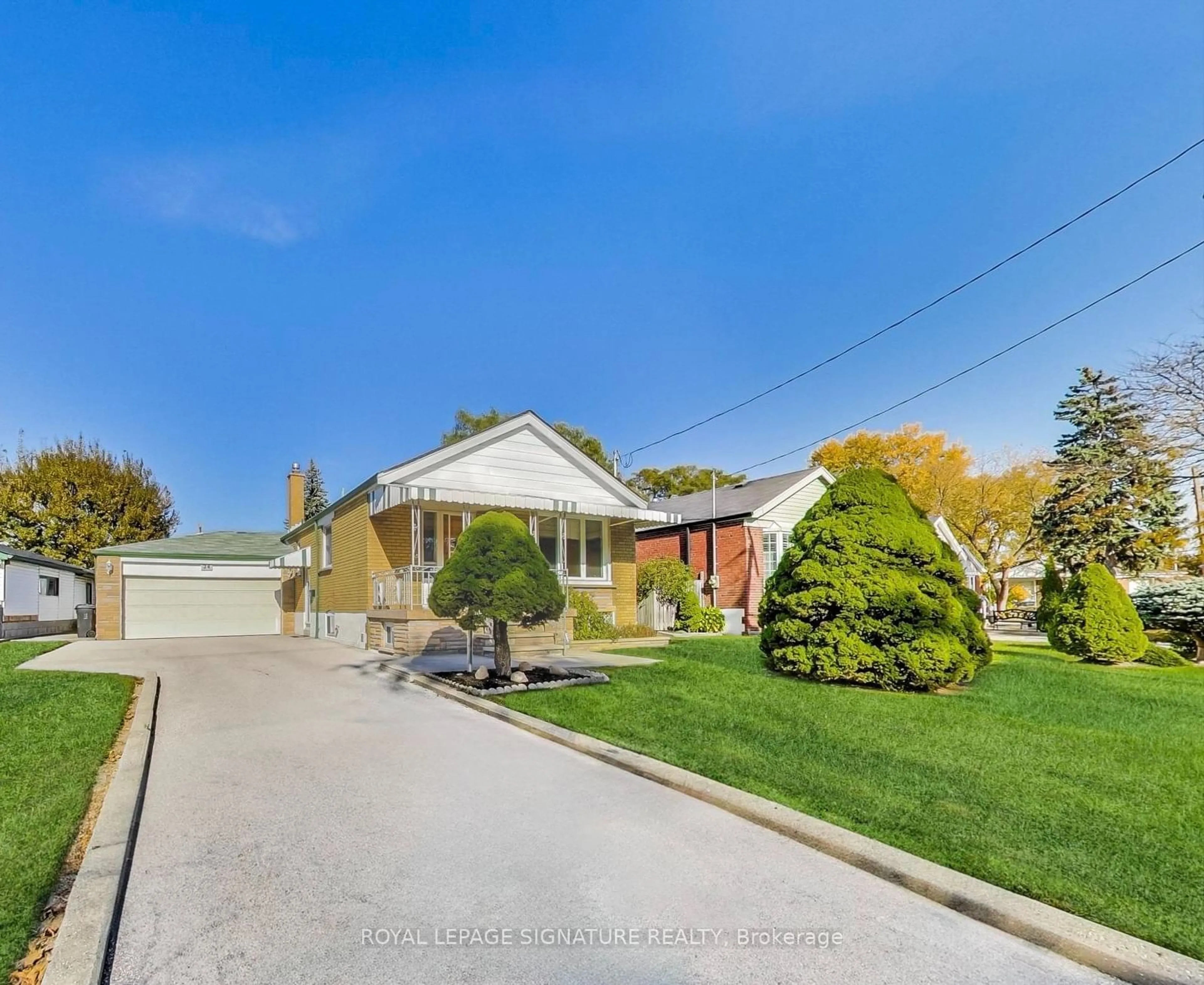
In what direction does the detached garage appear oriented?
toward the camera

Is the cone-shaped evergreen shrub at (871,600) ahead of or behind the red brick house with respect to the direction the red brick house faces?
ahead

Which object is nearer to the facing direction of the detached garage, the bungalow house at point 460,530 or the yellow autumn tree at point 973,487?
the bungalow house

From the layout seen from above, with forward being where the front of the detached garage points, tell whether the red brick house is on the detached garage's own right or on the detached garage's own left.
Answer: on the detached garage's own left

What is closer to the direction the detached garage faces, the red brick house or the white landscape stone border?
the white landscape stone border

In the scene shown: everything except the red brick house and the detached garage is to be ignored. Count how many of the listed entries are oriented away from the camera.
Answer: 0

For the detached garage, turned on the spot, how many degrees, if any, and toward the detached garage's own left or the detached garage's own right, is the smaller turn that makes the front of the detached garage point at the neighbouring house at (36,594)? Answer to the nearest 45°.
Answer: approximately 135° to the detached garage's own right

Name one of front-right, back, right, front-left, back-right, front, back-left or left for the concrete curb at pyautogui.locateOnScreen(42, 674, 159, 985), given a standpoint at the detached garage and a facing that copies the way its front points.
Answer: front

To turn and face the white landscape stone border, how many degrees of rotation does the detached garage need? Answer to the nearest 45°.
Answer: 0° — it already faces it

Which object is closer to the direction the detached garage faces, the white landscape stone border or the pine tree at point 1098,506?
the white landscape stone border

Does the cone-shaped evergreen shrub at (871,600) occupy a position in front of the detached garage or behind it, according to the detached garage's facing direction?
in front

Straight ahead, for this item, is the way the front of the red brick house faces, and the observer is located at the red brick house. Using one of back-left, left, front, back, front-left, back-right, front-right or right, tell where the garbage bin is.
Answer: back-right
